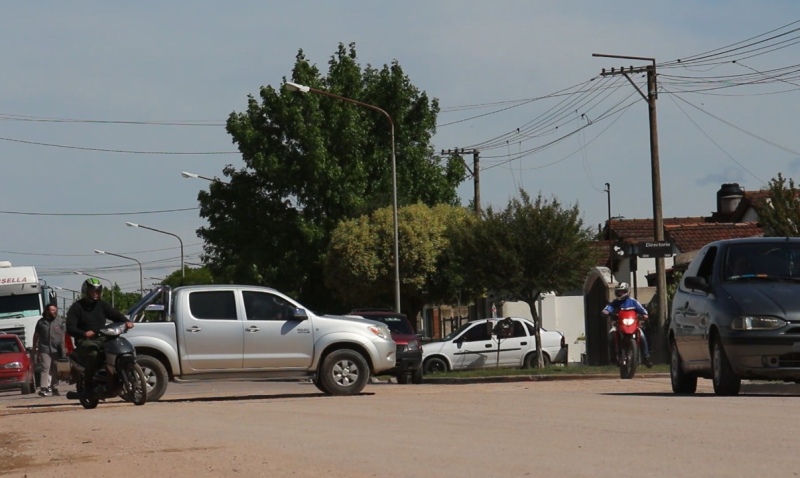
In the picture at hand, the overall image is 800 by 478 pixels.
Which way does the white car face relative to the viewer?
to the viewer's left

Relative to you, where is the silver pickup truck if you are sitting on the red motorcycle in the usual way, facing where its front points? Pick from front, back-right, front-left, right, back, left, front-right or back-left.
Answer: front-right

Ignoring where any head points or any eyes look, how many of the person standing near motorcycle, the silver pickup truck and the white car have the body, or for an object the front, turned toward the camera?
1

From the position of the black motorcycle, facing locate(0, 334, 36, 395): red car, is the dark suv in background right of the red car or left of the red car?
right

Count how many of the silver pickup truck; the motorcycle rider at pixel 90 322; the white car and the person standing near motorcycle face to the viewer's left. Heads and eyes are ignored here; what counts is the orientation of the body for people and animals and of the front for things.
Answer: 1

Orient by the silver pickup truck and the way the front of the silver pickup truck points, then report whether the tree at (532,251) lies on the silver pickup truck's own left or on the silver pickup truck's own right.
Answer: on the silver pickup truck's own left

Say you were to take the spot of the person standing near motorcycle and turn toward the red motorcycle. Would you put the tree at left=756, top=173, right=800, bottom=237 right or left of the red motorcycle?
left

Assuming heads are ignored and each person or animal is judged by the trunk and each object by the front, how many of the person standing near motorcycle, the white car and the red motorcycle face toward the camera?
2

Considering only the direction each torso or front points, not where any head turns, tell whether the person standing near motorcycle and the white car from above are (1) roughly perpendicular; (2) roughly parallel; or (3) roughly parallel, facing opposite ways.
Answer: roughly perpendicular

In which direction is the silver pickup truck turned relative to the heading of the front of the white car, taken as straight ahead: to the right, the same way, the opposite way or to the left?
the opposite way

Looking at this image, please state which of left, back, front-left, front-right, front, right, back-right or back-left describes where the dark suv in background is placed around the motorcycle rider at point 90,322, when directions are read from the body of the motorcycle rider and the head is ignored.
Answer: left

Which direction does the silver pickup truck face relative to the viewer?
to the viewer's right

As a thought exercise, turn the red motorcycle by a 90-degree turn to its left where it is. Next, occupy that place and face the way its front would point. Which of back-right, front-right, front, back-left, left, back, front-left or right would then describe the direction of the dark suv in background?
back-left

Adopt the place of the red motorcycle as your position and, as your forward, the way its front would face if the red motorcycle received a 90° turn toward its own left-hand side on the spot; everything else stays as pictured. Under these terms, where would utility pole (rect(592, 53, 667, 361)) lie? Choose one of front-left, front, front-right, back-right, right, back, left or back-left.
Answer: left
